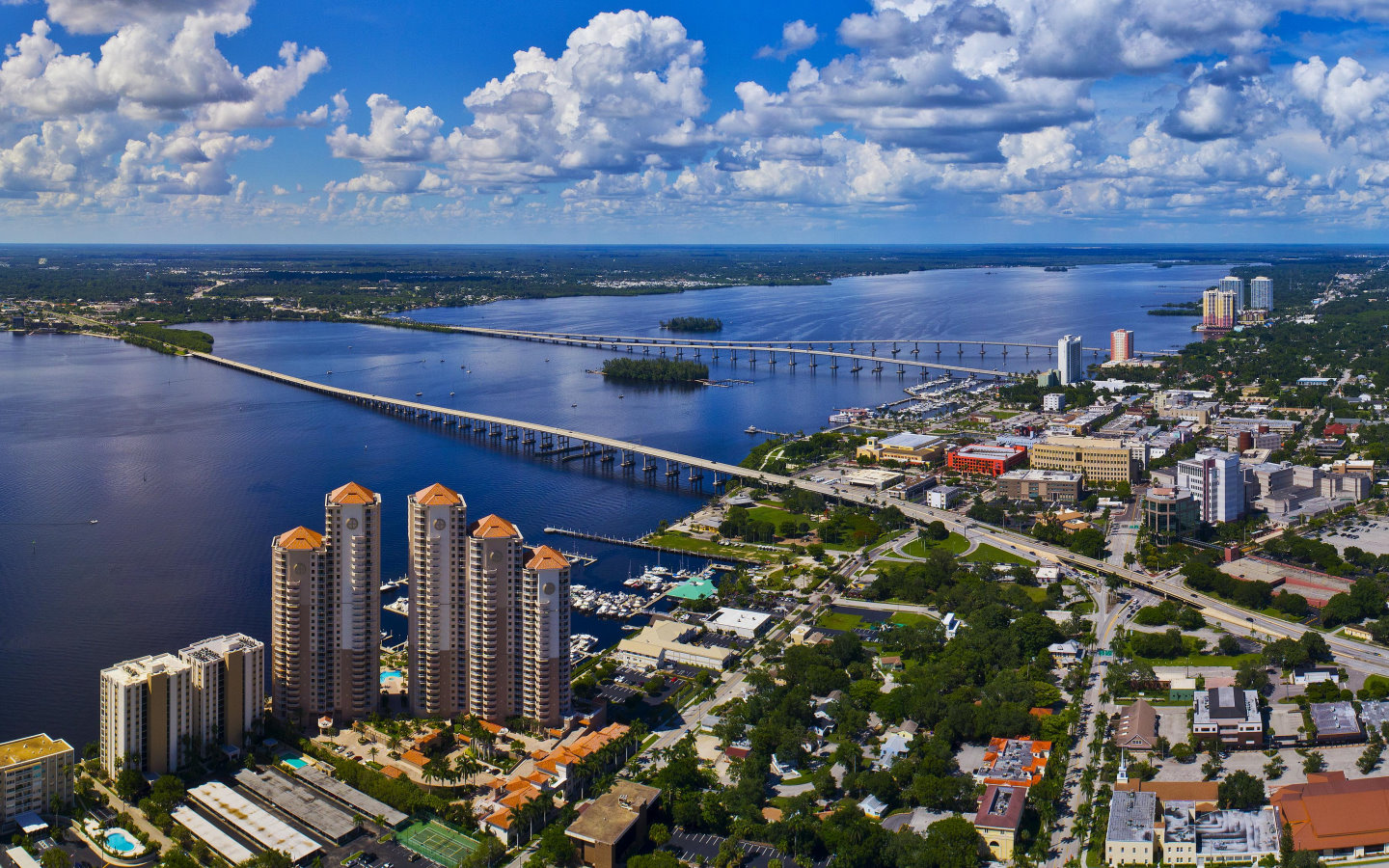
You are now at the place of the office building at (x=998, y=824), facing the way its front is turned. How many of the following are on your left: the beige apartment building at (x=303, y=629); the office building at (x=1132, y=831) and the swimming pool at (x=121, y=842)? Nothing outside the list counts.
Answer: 1

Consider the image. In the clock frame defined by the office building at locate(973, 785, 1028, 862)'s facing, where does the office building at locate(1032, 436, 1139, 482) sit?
the office building at locate(1032, 436, 1139, 482) is roughly at 6 o'clock from the office building at locate(973, 785, 1028, 862).

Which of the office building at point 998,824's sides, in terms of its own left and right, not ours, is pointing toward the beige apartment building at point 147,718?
right

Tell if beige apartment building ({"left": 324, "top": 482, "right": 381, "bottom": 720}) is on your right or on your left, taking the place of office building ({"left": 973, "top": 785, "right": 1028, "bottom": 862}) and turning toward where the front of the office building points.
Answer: on your right

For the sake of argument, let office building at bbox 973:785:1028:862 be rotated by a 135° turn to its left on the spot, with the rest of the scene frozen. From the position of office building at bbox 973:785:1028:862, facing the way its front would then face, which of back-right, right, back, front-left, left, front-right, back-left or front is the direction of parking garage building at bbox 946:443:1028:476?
front-left

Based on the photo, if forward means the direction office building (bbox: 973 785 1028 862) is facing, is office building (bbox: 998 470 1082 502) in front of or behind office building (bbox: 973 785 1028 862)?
behind

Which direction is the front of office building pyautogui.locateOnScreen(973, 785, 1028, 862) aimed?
toward the camera

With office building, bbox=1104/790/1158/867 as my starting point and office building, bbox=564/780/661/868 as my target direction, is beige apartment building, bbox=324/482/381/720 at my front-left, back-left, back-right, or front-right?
front-right

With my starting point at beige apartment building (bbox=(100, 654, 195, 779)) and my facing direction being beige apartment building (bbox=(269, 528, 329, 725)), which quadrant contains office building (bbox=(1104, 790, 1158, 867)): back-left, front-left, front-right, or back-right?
front-right

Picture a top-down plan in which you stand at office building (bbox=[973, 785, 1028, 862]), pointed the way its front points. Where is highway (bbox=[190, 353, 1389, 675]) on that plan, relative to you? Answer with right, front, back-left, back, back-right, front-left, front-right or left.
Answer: back

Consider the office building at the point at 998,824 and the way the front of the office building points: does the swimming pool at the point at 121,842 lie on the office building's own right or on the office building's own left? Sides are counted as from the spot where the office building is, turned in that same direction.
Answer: on the office building's own right

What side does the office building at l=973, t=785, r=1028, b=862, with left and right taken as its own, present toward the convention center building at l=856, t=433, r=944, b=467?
back

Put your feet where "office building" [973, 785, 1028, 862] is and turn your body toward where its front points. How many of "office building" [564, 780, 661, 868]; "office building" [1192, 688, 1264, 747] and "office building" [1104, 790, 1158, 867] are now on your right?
1

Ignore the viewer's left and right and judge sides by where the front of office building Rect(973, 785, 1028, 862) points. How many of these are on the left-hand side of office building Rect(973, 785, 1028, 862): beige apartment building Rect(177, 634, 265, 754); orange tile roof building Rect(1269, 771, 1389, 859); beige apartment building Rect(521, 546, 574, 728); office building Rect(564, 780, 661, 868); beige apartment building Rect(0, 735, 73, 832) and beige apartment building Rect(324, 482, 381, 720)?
1

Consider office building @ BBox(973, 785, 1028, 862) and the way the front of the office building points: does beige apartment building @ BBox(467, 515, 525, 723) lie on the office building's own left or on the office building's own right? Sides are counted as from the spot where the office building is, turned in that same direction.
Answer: on the office building's own right

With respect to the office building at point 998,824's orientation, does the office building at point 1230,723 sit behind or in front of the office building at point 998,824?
behind

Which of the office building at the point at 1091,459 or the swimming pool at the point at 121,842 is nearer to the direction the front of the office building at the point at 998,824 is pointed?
the swimming pool
